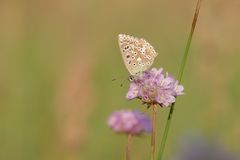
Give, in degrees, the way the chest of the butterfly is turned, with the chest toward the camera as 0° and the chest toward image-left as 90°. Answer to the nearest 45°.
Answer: approximately 90°
